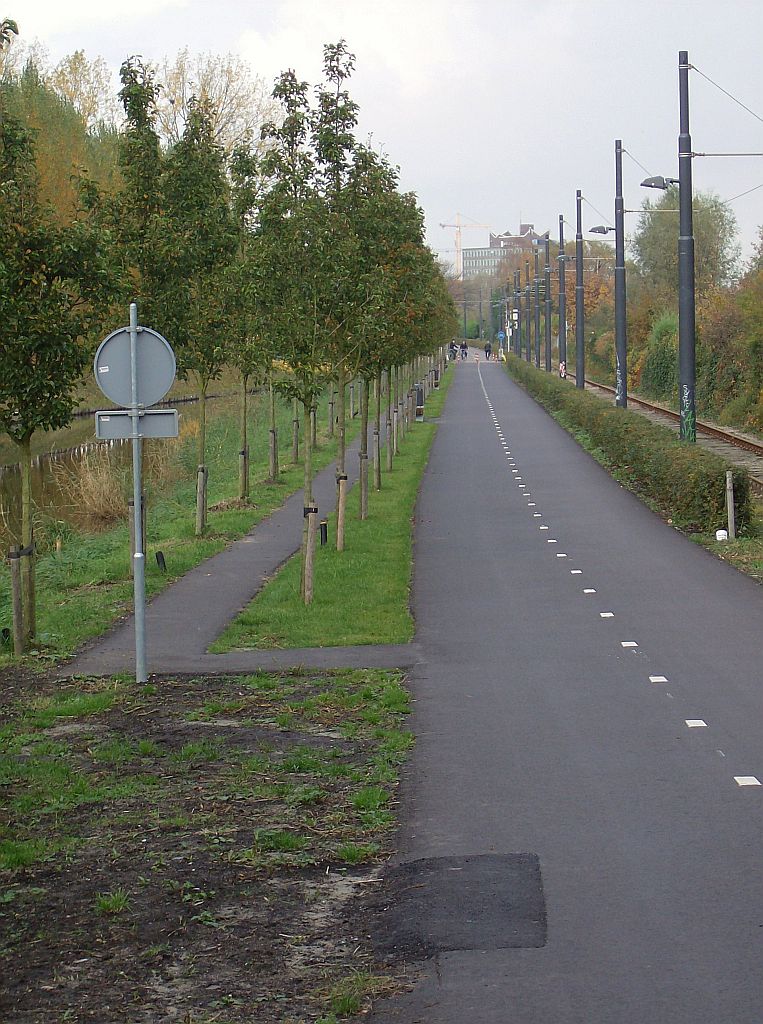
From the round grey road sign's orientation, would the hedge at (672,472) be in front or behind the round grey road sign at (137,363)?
in front

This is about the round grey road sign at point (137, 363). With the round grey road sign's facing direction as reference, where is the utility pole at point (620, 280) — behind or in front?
in front

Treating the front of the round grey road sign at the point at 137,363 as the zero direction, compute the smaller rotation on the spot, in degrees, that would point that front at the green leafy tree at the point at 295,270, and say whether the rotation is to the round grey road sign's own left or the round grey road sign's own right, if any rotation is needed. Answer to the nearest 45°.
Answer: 0° — it already faces it

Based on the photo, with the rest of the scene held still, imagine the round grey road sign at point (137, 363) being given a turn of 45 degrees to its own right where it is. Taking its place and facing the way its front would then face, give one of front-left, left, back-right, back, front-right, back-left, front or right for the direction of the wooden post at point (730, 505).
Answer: front

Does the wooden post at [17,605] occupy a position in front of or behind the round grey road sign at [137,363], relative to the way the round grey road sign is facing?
in front

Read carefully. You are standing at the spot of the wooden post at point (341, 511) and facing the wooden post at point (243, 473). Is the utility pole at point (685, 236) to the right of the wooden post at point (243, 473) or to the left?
right

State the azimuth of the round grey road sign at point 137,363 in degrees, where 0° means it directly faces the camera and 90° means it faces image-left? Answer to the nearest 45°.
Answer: approximately 180°

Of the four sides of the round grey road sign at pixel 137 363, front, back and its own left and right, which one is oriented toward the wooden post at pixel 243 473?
front
